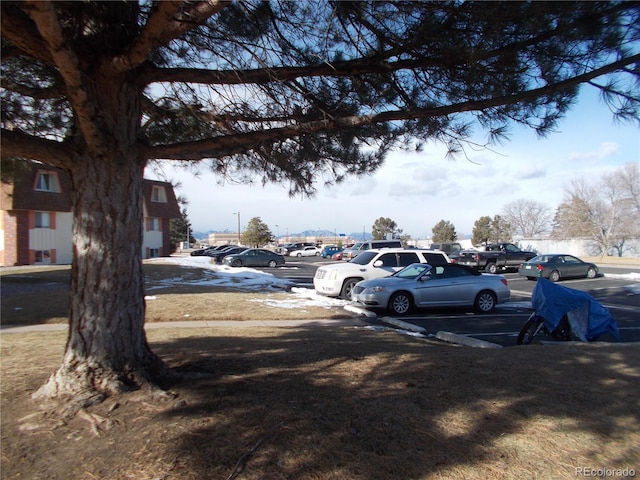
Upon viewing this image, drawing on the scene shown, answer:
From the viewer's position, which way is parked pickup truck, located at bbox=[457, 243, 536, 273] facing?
facing away from the viewer and to the right of the viewer

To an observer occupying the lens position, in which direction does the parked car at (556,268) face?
facing away from the viewer and to the right of the viewer

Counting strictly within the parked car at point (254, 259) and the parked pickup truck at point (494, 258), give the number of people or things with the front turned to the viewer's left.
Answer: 1

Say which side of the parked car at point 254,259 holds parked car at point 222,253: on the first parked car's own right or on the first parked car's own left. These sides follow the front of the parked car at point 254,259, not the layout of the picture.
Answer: on the first parked car's own right

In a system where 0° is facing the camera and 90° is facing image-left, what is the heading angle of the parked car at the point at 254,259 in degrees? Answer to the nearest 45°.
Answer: approximately 90°

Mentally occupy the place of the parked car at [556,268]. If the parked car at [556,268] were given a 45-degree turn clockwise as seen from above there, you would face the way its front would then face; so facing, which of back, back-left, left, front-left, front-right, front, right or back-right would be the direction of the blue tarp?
right

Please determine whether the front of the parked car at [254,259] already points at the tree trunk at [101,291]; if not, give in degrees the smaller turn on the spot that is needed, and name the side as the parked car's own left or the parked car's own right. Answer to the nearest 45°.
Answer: approximately 90° to the parked car's own left

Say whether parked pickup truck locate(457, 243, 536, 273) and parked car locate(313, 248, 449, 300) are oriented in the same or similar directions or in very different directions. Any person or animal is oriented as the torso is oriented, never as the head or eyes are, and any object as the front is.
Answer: very different directions

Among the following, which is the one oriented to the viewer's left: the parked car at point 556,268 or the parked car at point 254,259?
the parked car at point 254,259

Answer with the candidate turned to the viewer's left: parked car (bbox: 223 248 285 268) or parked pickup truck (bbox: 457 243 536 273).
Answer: parked car (bbox: 223 248 285 268)

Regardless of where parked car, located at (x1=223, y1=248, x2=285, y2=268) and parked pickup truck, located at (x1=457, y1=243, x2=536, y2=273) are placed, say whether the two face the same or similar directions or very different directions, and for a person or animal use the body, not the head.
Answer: very different directions

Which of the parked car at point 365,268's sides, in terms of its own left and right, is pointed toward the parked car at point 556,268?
back

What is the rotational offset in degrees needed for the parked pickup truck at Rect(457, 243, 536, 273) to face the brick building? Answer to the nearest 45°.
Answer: approximately 135° to its left
